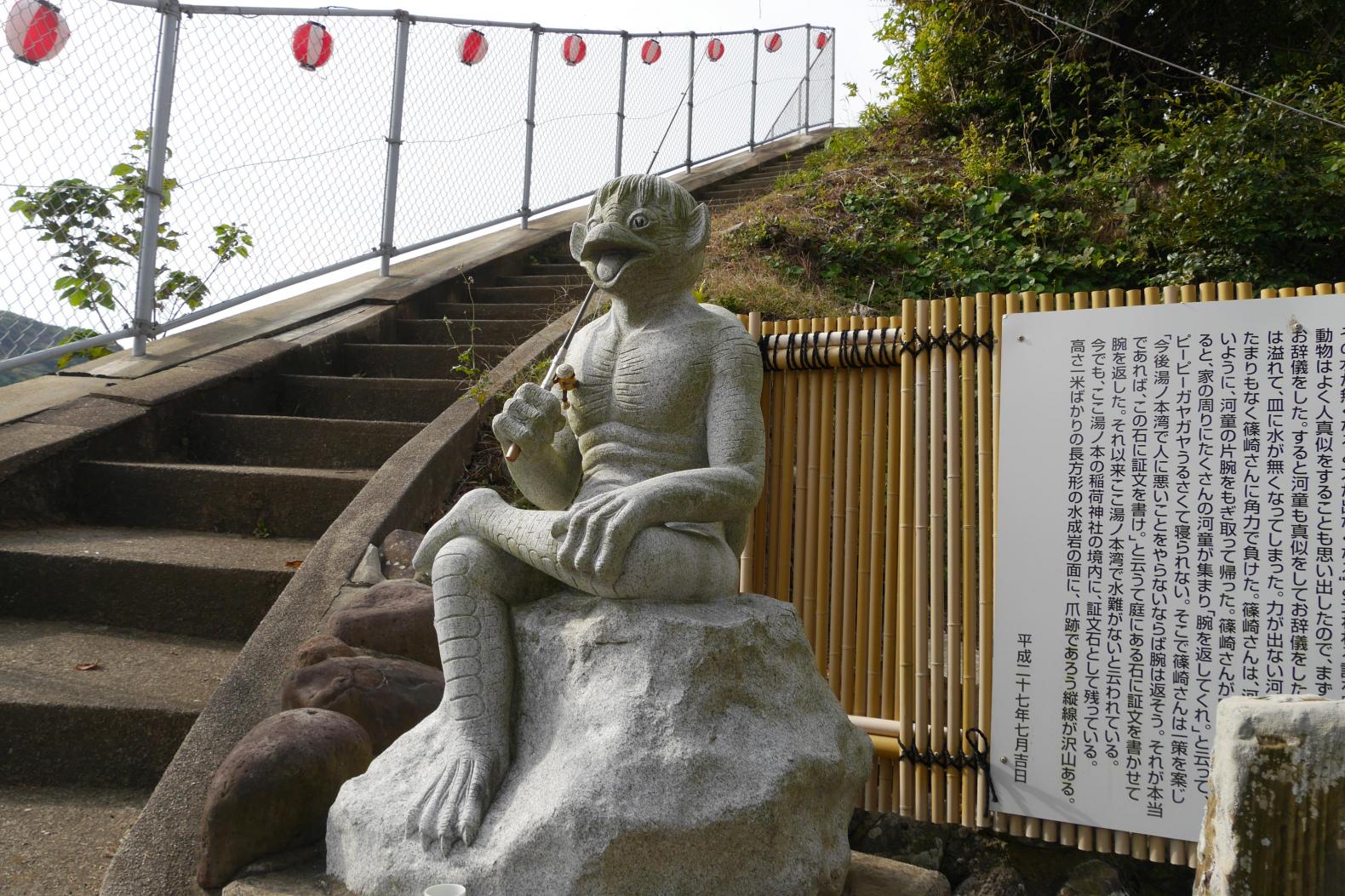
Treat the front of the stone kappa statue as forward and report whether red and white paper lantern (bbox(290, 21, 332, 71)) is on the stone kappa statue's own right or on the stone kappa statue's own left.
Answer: on the stone kappa statue's own right

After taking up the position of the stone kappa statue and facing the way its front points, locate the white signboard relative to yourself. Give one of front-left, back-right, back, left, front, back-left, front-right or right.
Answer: back-left

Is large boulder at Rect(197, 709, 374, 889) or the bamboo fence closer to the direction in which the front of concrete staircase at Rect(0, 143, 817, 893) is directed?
the large boulder

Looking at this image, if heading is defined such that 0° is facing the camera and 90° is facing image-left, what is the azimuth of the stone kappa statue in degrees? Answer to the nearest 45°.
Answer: approximately 45°

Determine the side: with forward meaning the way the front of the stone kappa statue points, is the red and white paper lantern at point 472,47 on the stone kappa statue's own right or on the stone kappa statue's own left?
on the stone kappa statue's own right

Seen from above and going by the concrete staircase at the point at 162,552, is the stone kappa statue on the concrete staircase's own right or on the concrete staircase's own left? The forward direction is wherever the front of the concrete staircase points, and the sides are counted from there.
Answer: on the concrete staircase's own left

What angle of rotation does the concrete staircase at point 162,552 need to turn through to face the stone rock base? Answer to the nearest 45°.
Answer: approximately 90° to its left

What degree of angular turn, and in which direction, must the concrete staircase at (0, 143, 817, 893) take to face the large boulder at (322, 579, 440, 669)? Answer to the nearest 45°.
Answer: approximately 90° to its left

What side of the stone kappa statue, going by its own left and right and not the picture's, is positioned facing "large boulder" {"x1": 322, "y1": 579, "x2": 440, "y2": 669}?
right
